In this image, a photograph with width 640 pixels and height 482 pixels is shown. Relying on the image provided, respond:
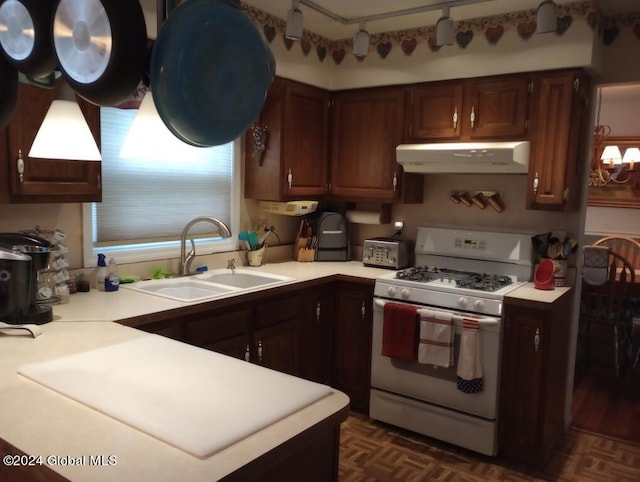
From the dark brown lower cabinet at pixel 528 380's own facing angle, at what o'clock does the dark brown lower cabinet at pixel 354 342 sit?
the dark brown lower cabinet at pixel 354 342 is roughly at 2 o'clock from the dark brown lower cabinet at pixel 528 380.

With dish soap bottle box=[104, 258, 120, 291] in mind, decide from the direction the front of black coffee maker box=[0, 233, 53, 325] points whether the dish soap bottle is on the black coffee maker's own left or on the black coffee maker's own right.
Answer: on the black coffee maker's own left

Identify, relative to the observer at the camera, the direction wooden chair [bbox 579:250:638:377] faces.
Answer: facing away from the viewer and to the right of the viewer

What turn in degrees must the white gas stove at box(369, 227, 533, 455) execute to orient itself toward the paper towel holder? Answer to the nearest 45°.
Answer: approximately 90° to its right

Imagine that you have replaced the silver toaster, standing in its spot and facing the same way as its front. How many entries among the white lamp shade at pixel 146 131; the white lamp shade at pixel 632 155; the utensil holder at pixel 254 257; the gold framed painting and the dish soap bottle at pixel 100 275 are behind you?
2

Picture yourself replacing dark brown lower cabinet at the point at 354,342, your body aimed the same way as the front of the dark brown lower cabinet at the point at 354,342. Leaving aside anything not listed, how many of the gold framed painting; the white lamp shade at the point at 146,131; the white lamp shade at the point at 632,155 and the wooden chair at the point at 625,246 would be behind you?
3

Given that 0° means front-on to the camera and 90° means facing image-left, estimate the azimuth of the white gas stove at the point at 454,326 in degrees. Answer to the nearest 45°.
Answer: approximately 45°

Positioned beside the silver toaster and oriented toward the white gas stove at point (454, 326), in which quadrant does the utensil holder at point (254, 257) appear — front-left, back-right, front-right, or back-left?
back-right

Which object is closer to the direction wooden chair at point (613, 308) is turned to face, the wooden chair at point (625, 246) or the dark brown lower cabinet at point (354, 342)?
the wooden chair
